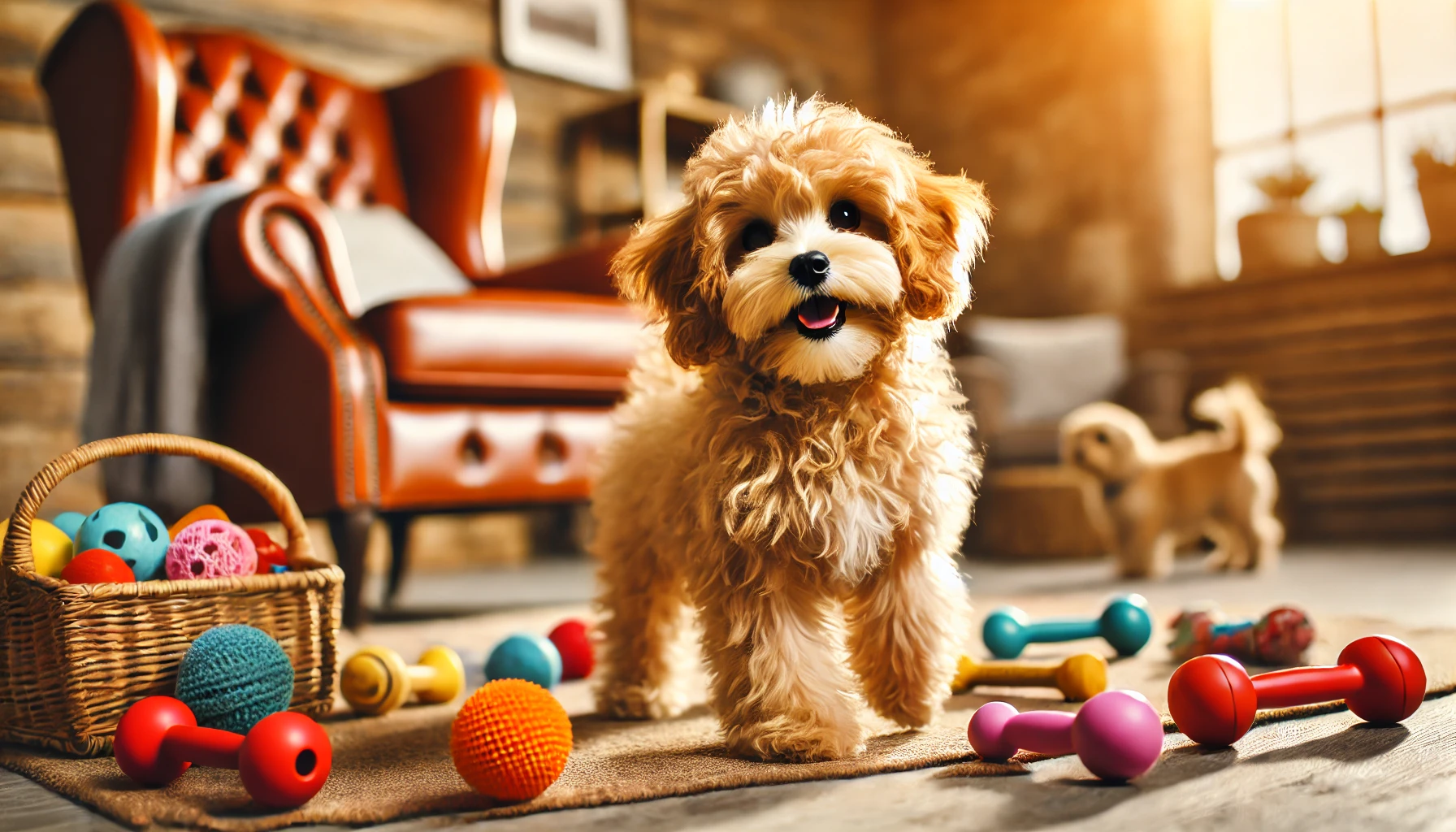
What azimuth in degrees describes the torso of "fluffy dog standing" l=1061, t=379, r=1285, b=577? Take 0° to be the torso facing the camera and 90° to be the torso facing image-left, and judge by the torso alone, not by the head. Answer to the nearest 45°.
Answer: approximately 90°

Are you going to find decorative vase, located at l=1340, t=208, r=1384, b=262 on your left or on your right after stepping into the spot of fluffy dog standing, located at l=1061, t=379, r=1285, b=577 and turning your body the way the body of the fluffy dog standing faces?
on your right

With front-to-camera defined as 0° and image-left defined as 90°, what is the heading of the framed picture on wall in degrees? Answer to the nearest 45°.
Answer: approximately 315°

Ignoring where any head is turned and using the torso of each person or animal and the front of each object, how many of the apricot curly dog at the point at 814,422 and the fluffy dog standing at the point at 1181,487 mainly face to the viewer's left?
1

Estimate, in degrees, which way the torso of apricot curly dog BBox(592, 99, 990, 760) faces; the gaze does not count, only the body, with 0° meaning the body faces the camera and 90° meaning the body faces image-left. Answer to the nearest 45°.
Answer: approximately 315°
